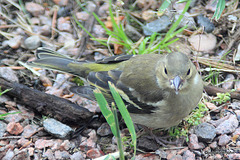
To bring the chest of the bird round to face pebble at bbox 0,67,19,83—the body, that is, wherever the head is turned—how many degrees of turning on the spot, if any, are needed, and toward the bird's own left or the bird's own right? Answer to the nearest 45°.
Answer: approximately 180°

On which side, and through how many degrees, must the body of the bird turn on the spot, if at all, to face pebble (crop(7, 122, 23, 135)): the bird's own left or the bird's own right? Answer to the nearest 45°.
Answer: approximately 135° to the bird's own right

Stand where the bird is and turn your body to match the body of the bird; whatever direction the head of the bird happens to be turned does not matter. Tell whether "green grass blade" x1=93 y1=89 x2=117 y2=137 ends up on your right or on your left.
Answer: on your right

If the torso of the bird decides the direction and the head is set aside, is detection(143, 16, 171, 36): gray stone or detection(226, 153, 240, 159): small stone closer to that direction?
the small stone

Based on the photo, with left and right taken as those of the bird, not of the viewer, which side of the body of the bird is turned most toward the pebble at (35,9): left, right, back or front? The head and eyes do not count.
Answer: back

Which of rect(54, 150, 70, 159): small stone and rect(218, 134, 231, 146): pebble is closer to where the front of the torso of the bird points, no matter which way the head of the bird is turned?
the pebble

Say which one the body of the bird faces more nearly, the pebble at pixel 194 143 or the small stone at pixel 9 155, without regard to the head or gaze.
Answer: the pebble

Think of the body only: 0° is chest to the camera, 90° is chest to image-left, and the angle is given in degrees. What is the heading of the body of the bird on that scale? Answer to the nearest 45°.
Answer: approximately 315°

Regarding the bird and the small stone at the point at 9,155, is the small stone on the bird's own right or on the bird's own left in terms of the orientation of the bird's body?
on the bird's own right

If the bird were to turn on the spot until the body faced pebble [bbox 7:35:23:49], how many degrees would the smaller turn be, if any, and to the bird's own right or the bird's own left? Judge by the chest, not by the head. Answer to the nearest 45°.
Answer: approximately 180°

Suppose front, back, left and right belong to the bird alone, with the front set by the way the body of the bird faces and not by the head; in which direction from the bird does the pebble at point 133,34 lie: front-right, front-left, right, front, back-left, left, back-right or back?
back-left

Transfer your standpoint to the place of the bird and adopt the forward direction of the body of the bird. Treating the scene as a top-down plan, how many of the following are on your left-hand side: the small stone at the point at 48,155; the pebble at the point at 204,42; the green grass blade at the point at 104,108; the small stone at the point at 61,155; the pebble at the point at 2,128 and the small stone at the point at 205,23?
2

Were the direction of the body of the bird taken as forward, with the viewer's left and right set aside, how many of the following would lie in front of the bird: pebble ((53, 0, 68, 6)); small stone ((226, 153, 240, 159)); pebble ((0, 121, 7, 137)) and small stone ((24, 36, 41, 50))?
1

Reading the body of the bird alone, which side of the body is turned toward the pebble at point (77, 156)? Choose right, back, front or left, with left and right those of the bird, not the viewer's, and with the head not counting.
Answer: right

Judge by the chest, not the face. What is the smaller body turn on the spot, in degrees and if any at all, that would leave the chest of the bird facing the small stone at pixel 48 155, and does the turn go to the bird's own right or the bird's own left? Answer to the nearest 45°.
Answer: approximately 135° to the bird's own right

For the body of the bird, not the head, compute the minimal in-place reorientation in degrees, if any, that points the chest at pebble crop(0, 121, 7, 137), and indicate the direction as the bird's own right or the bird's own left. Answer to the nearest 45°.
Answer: approximately 135° to the bird's own right

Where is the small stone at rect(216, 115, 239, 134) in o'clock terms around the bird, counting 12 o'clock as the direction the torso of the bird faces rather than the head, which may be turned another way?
The small stone is roughly at 11 o'clock from the bird.
